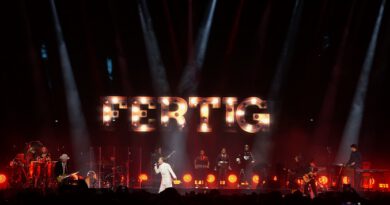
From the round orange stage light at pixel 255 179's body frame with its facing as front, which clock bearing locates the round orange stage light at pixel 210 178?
the round orange stage light at pixel 210 178 is roughly at 3 o'clock from the round orange stage light at pixel 255 179.

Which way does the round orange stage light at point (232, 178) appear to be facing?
toward the camera

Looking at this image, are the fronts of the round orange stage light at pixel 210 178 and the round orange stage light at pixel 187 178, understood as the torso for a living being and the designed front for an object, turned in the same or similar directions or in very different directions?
same or similar directions

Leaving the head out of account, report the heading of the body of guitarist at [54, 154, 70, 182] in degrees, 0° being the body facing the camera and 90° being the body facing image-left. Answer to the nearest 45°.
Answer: approximately 315°

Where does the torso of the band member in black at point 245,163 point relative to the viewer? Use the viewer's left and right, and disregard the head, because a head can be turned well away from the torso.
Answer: facing the viewer

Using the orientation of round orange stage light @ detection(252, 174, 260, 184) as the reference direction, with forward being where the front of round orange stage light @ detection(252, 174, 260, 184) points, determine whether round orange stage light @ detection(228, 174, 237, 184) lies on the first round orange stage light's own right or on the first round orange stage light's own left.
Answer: on the first round orange stage light's own right

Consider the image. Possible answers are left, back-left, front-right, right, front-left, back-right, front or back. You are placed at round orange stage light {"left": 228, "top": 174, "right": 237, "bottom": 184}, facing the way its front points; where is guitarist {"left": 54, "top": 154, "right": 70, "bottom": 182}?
front-right

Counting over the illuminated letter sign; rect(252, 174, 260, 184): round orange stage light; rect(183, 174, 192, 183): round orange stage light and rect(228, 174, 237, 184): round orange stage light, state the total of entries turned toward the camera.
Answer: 4

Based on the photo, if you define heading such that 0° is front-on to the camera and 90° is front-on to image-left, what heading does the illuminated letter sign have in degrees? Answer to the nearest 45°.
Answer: approximately 0°

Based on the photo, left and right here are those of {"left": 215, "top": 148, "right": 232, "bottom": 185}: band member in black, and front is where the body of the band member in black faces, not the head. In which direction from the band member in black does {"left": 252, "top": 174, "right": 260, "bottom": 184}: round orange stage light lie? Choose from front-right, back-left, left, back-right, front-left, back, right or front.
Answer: left

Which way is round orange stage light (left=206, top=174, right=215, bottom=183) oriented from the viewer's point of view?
toward the camera

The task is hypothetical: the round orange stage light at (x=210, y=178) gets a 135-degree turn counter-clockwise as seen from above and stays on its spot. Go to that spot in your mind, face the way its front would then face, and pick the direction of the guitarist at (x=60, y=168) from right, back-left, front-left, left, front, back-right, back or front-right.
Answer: back

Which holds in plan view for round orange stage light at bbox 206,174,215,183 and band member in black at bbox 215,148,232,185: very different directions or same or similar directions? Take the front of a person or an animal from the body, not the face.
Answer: same or similar directions

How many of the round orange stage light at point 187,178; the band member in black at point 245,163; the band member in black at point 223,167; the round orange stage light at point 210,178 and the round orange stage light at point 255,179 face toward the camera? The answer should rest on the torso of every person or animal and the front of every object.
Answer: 5

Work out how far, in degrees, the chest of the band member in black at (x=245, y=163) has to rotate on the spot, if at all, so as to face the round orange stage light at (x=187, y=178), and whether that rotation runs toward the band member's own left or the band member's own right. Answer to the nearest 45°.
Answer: approximately 90° to the band member's own right
